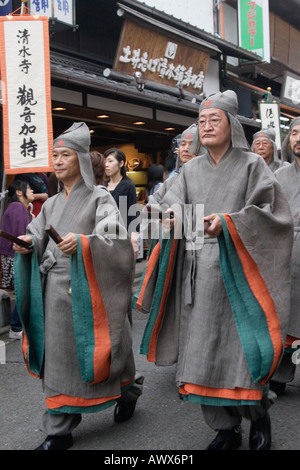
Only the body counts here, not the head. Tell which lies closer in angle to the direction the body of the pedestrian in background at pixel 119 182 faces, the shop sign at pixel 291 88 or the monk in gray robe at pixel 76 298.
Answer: the monk in gray robe

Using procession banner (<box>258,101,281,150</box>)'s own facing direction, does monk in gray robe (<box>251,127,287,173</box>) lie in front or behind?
in front

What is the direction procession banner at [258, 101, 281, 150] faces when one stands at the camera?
facing the viewer

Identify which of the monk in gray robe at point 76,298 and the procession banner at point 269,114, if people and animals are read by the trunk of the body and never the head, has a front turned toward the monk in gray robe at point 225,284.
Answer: the procession banner

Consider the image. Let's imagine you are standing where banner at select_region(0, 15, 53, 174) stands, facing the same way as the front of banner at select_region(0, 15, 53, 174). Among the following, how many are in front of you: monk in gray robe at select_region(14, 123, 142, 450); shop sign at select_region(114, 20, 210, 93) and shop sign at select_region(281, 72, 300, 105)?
1

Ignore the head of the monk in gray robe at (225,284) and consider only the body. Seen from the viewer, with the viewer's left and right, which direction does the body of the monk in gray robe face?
facing the viewer and to the left of the viewer
